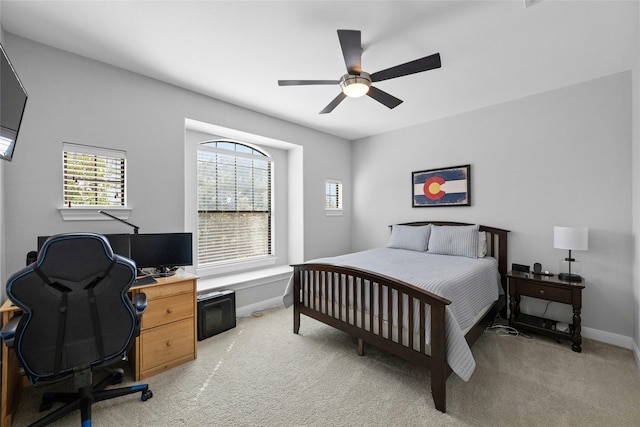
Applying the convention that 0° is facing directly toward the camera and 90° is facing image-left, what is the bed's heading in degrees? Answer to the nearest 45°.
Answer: approximately 45°

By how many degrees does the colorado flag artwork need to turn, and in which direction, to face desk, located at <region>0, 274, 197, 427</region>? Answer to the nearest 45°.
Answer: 0° — it already faces it

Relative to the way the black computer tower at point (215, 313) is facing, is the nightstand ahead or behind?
ahead

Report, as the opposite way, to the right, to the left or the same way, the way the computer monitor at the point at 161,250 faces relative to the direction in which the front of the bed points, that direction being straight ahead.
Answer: to the left

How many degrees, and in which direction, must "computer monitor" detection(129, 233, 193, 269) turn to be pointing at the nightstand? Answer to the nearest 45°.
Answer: approximately 45° to its left

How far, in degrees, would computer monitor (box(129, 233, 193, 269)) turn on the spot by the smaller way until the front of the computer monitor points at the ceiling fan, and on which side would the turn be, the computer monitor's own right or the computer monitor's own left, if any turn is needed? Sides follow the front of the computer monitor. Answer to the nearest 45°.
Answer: approximately 45° to the computer monitor's own left

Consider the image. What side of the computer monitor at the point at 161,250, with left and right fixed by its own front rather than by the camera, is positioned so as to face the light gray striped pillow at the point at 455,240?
left
